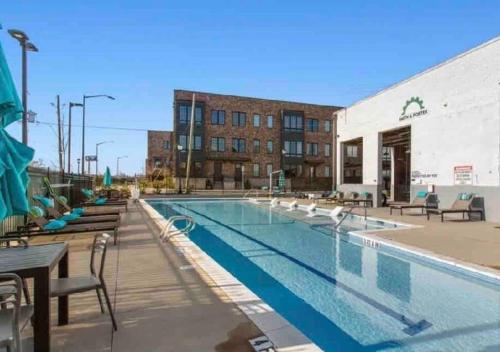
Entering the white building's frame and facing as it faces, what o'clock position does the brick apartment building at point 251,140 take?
The brick apartment building is roughly at 3 o'clock from the white building.

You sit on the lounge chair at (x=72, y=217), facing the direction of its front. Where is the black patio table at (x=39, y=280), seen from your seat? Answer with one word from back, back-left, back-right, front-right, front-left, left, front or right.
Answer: right

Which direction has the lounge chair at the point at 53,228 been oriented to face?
to the viewer's right

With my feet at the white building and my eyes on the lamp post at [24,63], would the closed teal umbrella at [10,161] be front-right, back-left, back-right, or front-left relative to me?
front-left

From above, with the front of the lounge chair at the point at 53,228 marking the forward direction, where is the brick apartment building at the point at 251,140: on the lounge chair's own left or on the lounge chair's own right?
on the lounge chair's own left

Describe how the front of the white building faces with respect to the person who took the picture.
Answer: facing the viewer and to the left of the viewer

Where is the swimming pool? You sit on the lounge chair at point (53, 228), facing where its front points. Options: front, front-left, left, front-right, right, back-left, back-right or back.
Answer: front-right

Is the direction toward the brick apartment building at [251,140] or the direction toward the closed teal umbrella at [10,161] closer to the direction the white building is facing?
the closed teal umbrella

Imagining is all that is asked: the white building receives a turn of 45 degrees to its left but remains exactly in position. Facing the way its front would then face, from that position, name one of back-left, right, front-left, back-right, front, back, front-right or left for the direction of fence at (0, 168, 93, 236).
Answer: front-right

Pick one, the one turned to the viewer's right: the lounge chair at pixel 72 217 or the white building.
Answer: the lounge chair

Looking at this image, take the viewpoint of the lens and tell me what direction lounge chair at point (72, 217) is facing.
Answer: facing to the right of the viewer

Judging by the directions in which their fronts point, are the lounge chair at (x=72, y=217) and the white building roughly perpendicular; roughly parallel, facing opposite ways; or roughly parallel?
roughly parallel, facing opposite ways

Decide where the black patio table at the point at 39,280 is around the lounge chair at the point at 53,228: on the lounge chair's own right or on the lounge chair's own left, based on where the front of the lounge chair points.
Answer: on the lounge chair's own right

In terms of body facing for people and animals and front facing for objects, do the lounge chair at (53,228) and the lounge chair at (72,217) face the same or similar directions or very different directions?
same or similar directions

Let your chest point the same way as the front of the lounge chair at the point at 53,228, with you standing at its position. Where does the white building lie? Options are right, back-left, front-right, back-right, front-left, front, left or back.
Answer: front
